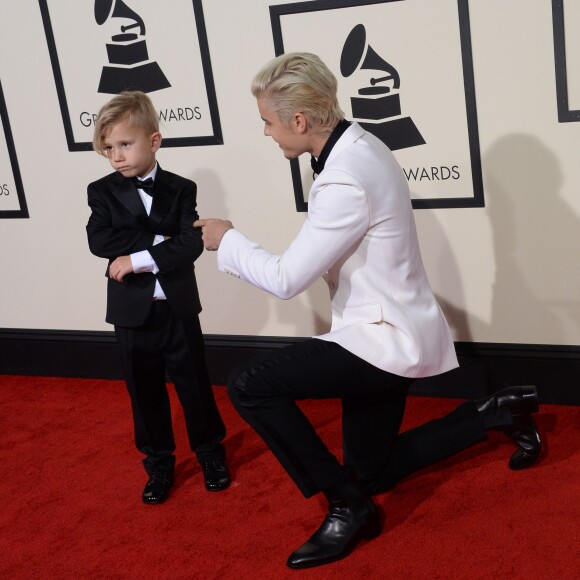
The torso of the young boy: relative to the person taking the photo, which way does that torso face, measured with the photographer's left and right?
facing the viewer
